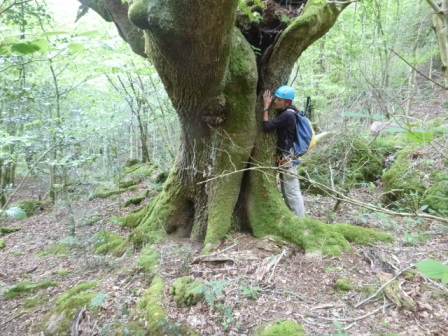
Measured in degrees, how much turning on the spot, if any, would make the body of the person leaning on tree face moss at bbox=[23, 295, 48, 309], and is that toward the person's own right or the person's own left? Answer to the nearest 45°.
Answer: approximately 45° to the person's own left

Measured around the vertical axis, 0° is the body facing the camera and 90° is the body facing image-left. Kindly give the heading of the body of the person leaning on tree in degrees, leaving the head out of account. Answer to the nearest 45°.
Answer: approximately 90°

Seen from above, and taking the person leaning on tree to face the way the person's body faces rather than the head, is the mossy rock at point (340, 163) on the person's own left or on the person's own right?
on the person's own right

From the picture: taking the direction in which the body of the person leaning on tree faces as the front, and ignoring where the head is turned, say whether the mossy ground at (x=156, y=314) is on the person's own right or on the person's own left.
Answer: on the person's own left

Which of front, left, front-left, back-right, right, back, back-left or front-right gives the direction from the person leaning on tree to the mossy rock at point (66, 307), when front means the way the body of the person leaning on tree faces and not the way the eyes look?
front-left
